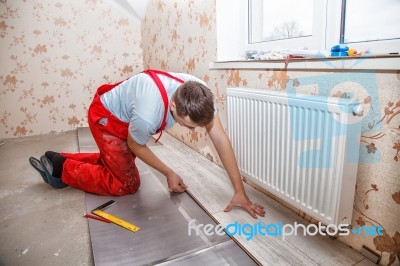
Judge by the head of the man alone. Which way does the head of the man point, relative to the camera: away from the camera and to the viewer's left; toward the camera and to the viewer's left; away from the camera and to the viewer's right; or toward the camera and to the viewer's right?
toward the camera and to the viewer's right

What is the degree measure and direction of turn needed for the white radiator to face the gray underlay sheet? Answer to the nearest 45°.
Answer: approximately 45° to its right

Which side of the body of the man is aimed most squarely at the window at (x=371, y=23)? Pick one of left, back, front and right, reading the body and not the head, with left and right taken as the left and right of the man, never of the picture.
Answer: front

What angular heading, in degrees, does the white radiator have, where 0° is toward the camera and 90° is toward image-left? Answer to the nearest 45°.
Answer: approximately 45°

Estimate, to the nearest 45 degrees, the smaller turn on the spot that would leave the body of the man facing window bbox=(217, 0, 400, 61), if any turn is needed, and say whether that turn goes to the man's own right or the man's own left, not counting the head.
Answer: approximately 45° to the man's own left

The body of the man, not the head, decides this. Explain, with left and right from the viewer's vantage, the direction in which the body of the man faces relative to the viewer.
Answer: facing the viewer and to the right of the viewer

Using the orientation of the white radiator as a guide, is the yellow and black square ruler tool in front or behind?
in front

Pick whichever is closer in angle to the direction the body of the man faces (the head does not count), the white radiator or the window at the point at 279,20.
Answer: the white radiator

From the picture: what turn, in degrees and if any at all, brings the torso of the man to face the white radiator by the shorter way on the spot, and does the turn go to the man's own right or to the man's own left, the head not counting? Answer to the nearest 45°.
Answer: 0° — they already face it

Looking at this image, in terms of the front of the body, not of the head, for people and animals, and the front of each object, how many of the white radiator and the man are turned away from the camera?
0
